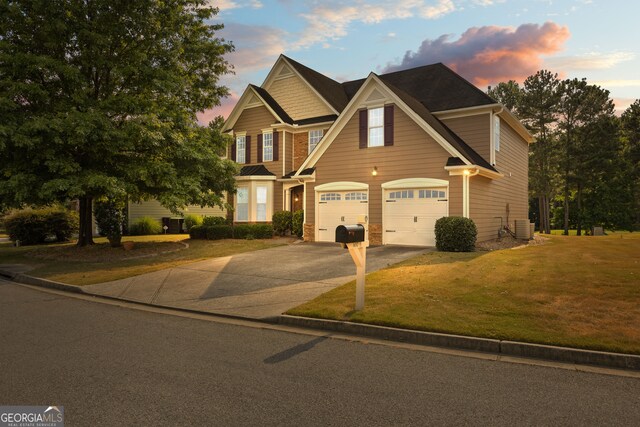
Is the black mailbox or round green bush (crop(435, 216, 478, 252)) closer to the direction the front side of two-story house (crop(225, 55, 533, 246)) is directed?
the black mailbox

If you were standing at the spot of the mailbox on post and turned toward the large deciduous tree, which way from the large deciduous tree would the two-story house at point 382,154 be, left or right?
right

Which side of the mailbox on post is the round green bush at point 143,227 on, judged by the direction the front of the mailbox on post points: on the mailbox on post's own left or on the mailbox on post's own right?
on the mailbox on post's own right

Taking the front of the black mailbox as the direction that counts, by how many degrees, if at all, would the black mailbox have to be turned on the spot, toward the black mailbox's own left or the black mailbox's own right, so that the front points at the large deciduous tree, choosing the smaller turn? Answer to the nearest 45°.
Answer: approximately 90° to the black mailbox's own right

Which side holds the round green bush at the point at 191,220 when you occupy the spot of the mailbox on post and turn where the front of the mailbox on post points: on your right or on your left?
on your right

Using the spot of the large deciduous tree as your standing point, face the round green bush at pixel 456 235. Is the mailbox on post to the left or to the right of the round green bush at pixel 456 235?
right

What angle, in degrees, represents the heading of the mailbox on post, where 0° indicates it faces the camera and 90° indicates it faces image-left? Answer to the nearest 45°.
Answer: approximately 45°

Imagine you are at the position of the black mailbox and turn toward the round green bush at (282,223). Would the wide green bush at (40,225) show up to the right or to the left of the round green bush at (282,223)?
left
